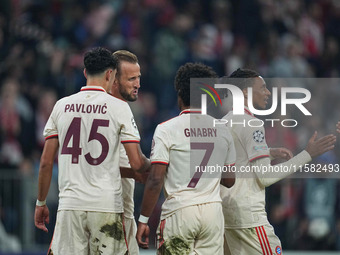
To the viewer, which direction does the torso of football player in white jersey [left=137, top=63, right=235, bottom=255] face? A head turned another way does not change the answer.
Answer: away from the camera

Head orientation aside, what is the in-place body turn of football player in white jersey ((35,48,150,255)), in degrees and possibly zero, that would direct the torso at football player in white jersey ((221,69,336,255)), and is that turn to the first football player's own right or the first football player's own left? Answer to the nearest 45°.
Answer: approximately 90° to the first football player's own right

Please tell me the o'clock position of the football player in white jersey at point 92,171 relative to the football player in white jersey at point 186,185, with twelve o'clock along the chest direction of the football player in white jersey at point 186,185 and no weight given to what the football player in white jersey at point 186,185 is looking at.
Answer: the football player in white jersey at point 92,171 is roughly at 9 o'clock from the football player in white jersey at point 186,185.

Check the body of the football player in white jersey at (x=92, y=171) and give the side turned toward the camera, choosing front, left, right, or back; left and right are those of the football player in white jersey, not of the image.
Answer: back

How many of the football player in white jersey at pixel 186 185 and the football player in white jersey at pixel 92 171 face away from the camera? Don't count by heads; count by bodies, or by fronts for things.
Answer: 2
